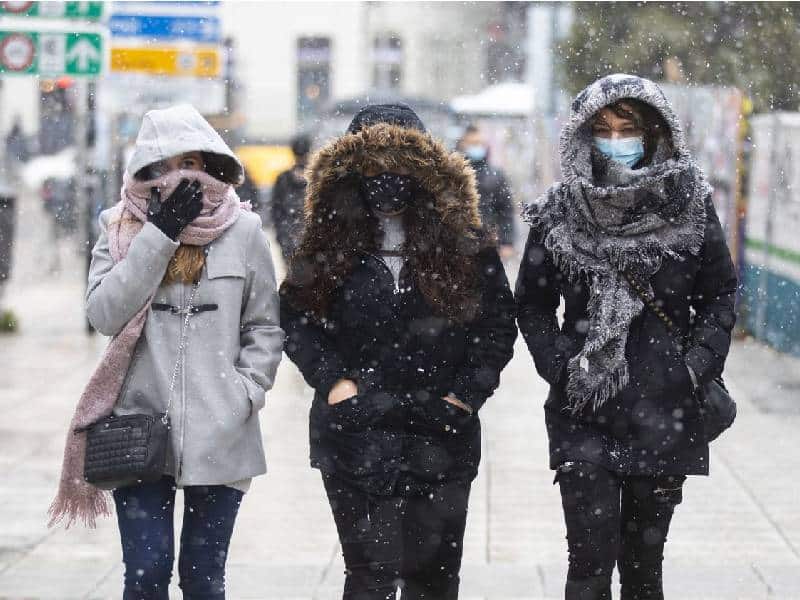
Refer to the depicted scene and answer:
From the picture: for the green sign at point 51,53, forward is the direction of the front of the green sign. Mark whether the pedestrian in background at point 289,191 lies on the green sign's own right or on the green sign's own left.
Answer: on the green sign's own left

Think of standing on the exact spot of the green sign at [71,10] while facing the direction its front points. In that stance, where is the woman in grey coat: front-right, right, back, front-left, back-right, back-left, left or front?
front

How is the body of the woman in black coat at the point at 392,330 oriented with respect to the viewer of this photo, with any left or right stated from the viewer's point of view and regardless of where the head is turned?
facing the viewer

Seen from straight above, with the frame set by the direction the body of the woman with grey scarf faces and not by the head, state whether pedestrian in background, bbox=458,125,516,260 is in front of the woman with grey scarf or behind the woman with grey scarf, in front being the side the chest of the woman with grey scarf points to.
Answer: behind

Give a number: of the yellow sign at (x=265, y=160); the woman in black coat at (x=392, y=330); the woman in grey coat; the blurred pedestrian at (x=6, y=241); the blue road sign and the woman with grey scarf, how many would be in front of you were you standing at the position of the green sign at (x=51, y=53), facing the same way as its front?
3

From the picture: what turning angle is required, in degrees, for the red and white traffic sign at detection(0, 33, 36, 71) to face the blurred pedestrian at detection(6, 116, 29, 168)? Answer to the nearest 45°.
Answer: approximately 180°

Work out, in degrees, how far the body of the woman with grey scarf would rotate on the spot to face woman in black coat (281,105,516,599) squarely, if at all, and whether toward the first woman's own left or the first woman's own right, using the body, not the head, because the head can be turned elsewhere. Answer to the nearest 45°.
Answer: approximately 90° to the first woman's own right

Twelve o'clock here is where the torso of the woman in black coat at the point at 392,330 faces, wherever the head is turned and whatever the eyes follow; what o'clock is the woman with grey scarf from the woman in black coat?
The woman with grey scarf is roughly at 9 o'clock from the woman in black coat.

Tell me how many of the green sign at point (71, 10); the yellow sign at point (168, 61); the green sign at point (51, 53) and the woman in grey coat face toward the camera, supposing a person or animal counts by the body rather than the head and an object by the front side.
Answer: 4

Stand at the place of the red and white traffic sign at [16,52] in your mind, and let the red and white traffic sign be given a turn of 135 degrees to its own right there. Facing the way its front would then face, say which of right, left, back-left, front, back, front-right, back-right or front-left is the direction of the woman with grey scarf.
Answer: back-left

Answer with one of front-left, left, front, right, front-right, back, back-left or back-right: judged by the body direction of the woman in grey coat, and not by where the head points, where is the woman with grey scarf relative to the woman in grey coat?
left

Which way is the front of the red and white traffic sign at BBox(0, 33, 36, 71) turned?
toward the camera

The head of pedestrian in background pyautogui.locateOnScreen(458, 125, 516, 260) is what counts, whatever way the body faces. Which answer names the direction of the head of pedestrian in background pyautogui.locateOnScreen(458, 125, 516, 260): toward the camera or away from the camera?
toward the camera

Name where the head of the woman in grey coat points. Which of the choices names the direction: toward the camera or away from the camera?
toward the camera

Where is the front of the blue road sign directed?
toward the camera

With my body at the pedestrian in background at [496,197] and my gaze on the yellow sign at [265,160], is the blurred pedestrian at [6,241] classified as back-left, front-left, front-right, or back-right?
front-left

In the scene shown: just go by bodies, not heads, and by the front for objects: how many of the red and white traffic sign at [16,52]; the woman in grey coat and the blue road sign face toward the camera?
3
